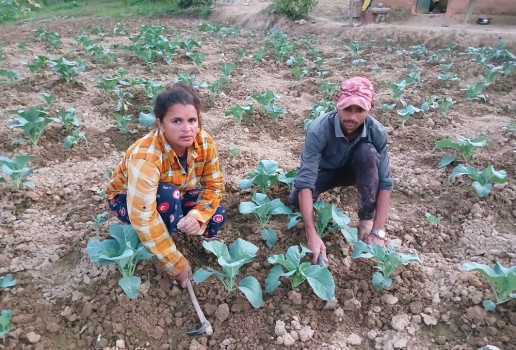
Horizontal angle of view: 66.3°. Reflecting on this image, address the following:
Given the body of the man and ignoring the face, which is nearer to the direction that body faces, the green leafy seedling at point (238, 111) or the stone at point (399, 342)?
the stone

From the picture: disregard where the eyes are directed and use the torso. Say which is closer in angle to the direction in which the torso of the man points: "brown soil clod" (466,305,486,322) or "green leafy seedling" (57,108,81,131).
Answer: the brown soil clod

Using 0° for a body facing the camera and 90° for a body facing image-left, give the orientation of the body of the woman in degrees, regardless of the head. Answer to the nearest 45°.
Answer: approximately 315°

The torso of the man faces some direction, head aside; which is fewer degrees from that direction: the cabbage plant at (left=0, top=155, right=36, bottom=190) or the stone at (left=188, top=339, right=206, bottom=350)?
the stone

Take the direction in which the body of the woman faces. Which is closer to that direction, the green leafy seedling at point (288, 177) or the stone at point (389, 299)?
the stone

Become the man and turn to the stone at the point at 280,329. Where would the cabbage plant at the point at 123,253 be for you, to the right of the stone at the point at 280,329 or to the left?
right

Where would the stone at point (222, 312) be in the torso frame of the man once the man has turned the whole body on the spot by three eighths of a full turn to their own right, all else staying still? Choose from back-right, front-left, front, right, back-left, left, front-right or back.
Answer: left

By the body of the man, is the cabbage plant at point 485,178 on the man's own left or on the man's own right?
on the man's own left

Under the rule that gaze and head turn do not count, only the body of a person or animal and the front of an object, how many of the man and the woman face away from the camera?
0

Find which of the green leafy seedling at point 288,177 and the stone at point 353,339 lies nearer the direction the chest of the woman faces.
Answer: the stone

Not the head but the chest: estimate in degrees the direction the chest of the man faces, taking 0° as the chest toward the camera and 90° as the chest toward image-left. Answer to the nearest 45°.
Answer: approximately 0°

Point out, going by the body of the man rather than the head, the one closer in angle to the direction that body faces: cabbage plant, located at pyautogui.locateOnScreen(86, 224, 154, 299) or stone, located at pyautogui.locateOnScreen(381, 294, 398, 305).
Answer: the stone
